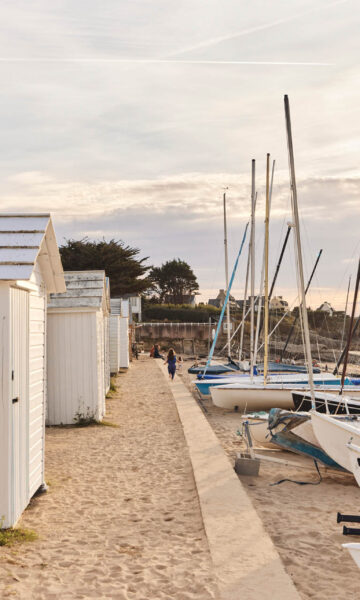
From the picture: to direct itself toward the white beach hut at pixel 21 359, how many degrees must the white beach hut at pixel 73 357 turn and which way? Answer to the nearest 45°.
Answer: approximately 90° to its right

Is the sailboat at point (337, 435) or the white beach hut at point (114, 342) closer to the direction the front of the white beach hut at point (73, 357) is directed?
the sailboat

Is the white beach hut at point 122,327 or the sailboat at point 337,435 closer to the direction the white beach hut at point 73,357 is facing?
the sailboat

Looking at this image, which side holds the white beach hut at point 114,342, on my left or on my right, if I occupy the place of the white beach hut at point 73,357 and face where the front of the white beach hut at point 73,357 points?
on my left

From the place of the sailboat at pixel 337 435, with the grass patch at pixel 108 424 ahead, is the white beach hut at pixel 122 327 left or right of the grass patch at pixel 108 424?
right

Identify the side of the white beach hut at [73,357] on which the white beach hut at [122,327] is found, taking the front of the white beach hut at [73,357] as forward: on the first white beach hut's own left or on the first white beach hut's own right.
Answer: on the first white beach hut's own left
